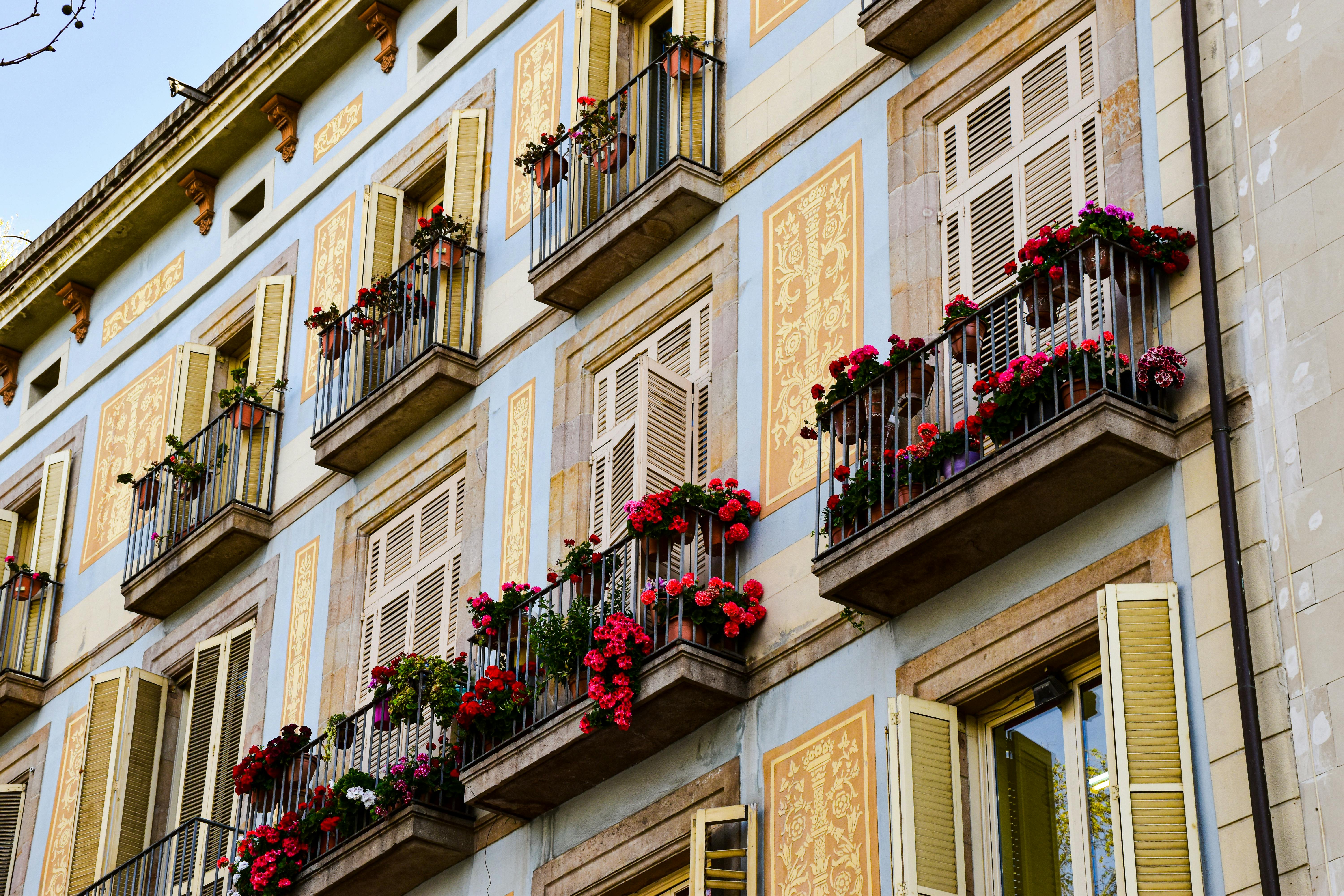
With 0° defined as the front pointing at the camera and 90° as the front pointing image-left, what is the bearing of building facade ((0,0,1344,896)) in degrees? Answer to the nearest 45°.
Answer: approximately 45°

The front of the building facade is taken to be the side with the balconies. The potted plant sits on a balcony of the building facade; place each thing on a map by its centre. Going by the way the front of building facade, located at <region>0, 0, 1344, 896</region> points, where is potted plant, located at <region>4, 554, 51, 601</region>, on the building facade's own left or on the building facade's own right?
on the building facade's own right
